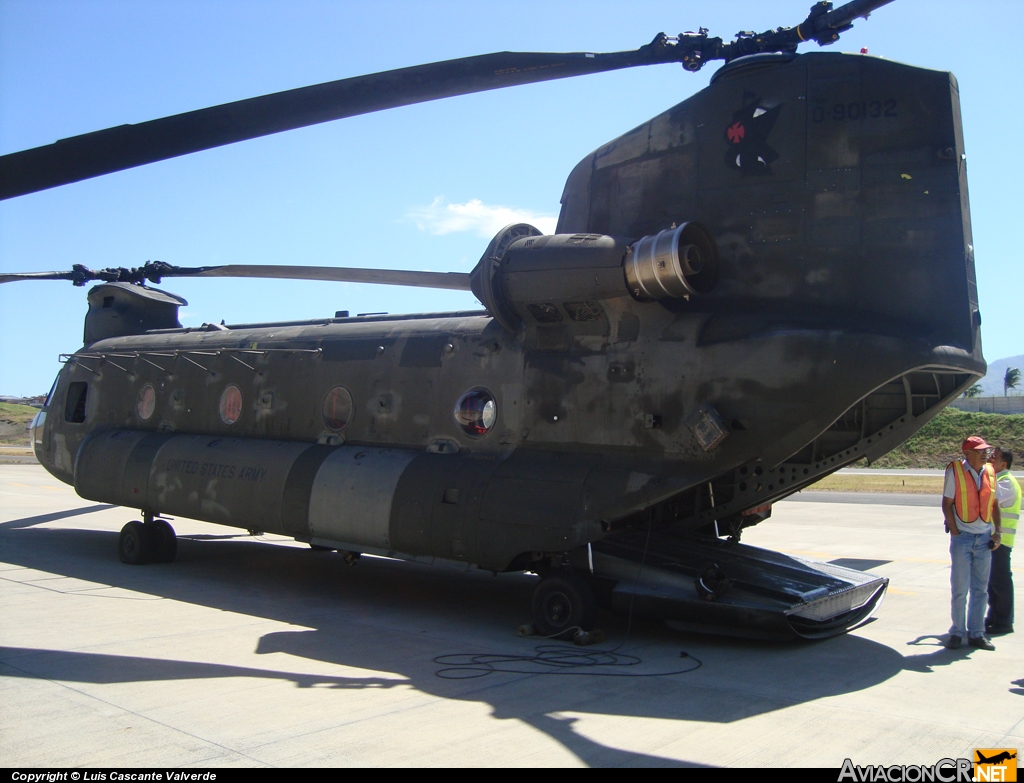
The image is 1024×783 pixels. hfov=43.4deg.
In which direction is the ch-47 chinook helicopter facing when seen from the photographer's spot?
facing away from the viewer and to the left of the viewer

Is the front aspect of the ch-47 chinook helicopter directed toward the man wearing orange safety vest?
no
